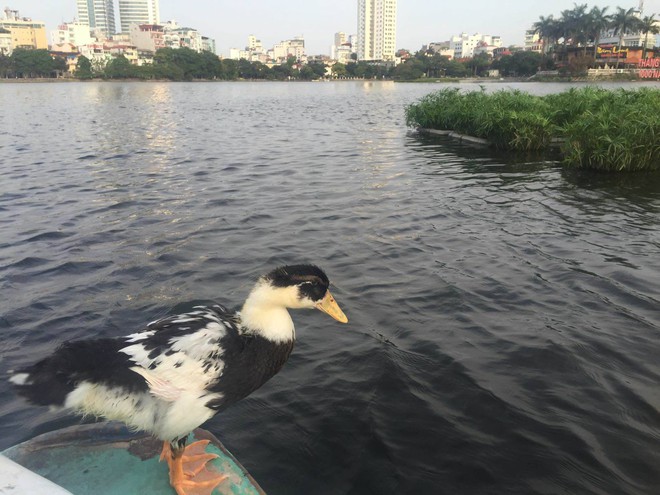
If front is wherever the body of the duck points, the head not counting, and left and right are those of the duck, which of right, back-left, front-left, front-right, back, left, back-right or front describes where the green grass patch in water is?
front-left

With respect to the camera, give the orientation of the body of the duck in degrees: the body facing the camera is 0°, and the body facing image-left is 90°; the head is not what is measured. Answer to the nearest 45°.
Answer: approximately 270°
